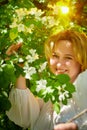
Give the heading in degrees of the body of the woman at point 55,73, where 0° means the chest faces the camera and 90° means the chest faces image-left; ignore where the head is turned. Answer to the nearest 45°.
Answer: approximately 45°
